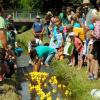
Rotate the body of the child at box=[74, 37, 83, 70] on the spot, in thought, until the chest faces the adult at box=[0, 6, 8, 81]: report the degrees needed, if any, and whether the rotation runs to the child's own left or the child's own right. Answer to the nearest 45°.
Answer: approximately 45° to the child's own left

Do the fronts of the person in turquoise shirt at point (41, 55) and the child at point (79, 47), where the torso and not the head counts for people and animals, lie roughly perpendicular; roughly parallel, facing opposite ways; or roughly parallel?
roughly parallel

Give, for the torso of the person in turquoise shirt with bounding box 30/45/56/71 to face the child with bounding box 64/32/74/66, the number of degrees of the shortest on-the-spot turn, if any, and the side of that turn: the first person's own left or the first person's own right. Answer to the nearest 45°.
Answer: approximately 180°

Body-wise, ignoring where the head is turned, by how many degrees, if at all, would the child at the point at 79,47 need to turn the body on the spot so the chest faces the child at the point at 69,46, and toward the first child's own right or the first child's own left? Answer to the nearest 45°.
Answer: approximately 45° to the first child's own right

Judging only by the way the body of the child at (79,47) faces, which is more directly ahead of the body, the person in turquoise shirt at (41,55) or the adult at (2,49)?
the person in turquoise shirt

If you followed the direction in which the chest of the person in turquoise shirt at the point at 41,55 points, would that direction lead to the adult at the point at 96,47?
no

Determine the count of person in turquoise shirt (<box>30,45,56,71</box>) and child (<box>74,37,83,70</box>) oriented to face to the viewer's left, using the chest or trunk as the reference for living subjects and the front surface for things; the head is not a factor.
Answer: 2

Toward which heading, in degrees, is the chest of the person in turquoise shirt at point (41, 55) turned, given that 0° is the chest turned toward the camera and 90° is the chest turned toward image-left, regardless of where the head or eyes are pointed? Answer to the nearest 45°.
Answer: approximately 90°

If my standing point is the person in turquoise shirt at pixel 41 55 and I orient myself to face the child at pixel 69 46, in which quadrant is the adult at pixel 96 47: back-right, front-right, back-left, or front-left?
front-right

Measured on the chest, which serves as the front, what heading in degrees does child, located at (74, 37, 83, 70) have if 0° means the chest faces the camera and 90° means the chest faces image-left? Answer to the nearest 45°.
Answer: approximately 90°
